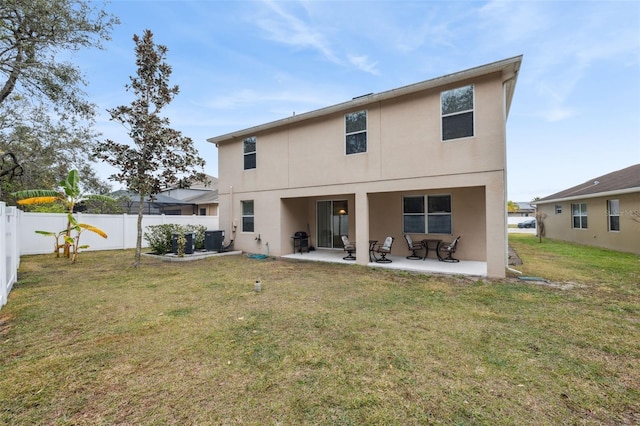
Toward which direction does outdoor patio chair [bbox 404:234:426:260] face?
to the viewer's right

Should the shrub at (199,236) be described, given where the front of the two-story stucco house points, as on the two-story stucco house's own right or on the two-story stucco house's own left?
on the two-story stucco house's own left

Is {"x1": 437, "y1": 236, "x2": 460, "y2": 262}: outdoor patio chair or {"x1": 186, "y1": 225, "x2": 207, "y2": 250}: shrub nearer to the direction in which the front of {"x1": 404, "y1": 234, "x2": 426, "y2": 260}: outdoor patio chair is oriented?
the outdoor patio chair

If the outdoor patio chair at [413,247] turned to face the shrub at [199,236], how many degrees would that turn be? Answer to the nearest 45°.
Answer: approximately 180°

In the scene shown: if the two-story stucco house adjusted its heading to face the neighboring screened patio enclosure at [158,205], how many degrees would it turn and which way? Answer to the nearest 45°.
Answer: approximately 90° to its left

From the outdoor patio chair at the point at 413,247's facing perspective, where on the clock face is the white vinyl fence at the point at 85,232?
The white vinyl fence is roughly at 6 o'clock from the outdoor patio chair.

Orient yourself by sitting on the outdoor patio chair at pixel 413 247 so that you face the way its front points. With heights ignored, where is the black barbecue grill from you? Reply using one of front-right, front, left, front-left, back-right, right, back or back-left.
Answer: back
